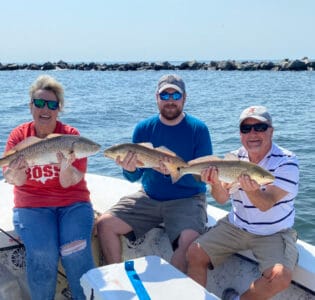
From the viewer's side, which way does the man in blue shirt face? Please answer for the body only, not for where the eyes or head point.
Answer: toward the camera

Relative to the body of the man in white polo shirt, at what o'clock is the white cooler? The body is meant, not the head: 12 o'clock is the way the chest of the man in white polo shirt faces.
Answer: The white cooler is roughly at 12 o'clock from the man in white polo shirt.

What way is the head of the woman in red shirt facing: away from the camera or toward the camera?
toward the camera

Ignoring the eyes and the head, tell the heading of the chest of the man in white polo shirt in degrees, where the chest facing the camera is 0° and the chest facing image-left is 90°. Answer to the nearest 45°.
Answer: approximately 45°

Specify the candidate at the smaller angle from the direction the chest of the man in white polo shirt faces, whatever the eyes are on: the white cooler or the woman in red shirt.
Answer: the white cooler

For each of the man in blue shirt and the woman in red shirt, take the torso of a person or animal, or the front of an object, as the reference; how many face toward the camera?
2

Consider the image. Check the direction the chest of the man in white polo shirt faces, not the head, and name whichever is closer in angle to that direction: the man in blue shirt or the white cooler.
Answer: the white cooler

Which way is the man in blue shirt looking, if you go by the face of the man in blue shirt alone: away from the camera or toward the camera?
toward the camera

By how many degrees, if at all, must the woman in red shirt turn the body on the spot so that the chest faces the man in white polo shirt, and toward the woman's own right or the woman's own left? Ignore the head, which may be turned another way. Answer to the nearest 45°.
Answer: approximately 90° to the woman's own left

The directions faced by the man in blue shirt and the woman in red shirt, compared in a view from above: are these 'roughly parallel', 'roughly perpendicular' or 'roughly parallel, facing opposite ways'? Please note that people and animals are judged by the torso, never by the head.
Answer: roughly parallel

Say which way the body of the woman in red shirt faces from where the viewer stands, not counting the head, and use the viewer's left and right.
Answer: facing the viewer

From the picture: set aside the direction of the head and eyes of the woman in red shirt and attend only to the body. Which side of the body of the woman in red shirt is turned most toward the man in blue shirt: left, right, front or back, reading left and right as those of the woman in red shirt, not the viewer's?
left

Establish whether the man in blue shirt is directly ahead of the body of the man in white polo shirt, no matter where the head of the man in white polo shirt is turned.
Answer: no
